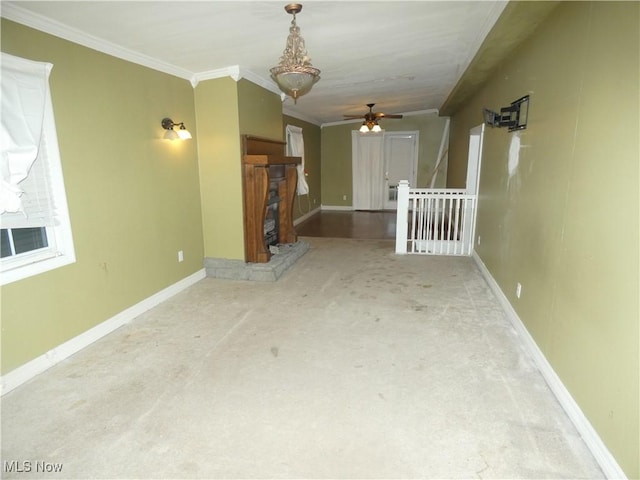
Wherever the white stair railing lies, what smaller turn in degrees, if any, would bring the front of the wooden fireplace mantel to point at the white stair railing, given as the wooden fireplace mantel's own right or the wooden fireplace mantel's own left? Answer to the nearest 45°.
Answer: approximately 45° to the wooden fireplace mantel's own left

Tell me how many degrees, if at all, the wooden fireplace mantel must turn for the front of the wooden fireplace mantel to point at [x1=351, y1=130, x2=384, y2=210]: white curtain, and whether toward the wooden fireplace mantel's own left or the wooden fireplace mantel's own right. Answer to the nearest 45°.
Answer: approximately 90° to the wooden fireplace mantel's own left

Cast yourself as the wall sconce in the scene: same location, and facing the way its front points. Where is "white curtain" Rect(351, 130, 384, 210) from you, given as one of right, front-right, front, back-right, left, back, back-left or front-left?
left

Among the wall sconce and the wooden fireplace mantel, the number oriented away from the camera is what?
0

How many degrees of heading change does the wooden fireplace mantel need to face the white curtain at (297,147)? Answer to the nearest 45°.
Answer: approximately 135° to its left

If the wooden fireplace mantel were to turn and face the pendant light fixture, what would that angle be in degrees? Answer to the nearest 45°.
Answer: approximately 45° to its right

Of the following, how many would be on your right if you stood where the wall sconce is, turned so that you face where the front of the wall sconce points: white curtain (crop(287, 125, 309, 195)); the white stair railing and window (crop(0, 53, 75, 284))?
1

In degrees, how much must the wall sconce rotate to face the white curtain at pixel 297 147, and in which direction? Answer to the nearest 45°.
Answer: approximately 90° to its left

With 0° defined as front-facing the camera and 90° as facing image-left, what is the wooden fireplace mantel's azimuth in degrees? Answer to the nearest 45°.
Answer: approximately 315°

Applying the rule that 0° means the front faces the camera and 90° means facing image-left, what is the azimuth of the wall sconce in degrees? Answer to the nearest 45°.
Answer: approximately 315°

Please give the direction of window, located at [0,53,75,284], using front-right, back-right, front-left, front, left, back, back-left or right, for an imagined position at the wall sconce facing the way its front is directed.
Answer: right

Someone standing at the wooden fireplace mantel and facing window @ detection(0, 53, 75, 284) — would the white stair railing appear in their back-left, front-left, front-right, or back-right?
back-left

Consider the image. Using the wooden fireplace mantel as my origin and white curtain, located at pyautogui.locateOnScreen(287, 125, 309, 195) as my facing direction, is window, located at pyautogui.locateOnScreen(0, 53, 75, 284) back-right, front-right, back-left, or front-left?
back-left

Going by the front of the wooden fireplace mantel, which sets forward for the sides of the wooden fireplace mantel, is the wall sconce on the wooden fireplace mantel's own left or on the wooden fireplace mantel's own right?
on the wooden fireplace mantel's own right

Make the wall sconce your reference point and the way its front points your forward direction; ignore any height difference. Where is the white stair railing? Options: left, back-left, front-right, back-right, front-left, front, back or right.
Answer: front-left
